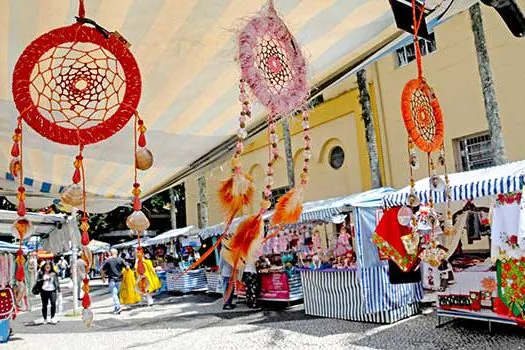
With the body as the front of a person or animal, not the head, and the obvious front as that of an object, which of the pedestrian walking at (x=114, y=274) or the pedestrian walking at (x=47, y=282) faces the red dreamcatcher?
the pedestrian walking at (x=47, y=282)

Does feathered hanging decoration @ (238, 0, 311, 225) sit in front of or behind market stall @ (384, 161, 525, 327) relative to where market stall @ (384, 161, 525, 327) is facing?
in front

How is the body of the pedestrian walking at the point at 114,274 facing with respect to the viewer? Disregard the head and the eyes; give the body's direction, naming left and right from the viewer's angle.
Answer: facing away from the viewer

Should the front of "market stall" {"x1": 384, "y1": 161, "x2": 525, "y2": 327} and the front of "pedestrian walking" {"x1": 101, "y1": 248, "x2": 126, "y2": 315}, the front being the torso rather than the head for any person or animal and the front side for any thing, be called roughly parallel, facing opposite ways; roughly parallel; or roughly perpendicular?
roughly perpendicular

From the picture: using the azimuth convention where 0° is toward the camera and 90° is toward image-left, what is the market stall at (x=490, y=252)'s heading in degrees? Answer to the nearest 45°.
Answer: approximately 45°

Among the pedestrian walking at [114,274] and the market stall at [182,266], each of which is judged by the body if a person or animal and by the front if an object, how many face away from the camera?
1

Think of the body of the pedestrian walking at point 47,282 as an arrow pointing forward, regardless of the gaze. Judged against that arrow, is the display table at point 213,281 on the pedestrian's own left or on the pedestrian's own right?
on the pedestrian's own left

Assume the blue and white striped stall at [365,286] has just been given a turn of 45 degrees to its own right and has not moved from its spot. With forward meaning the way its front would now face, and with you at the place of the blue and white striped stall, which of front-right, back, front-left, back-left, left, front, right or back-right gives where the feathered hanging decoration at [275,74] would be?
left

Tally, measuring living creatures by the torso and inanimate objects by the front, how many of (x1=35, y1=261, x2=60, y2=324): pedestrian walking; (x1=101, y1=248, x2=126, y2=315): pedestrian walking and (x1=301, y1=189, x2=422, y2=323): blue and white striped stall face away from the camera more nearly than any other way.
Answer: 1

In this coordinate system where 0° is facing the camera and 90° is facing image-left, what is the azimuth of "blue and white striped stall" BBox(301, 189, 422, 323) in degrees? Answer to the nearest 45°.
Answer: approximately 45°

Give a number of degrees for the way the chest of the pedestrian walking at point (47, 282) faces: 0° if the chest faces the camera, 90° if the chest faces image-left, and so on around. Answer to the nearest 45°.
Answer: approximately 0°

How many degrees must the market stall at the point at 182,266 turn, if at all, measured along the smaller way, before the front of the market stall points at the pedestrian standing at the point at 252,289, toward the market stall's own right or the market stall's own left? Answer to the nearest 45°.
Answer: approximately 45° to the market stall's own left

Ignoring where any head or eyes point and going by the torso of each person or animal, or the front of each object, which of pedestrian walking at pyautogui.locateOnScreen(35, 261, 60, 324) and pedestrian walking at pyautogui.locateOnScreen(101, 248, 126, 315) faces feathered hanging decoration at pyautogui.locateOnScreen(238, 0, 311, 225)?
pedestrian walking at pyautogui.locateOnScreen(35, 261, 60, 324)

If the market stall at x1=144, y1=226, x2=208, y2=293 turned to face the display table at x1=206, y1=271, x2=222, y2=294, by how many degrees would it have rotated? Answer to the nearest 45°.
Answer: approximately 45° to its left

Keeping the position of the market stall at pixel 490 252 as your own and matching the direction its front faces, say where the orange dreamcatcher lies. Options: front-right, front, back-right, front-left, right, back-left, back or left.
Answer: front-left
